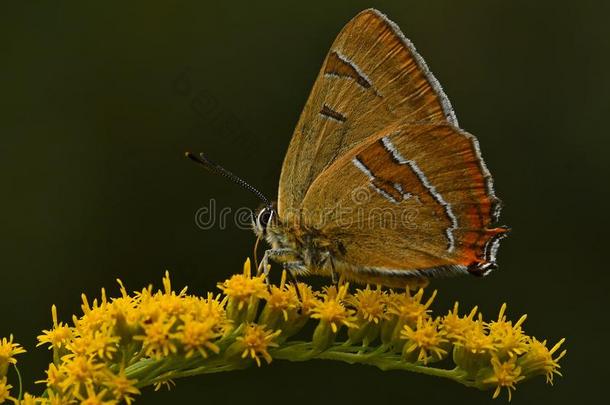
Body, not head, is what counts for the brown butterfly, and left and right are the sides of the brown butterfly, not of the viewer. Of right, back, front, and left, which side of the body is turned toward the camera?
left

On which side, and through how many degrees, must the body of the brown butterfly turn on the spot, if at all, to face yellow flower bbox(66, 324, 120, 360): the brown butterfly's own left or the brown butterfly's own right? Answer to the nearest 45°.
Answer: approximately 45° to the brown butterfly's own left

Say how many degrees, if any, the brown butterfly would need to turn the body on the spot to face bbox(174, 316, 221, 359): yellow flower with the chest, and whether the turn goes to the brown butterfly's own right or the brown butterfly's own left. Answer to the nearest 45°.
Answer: approximately 45° to the brown butterfly's own left

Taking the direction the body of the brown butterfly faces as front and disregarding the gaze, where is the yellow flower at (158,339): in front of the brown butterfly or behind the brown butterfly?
in front
